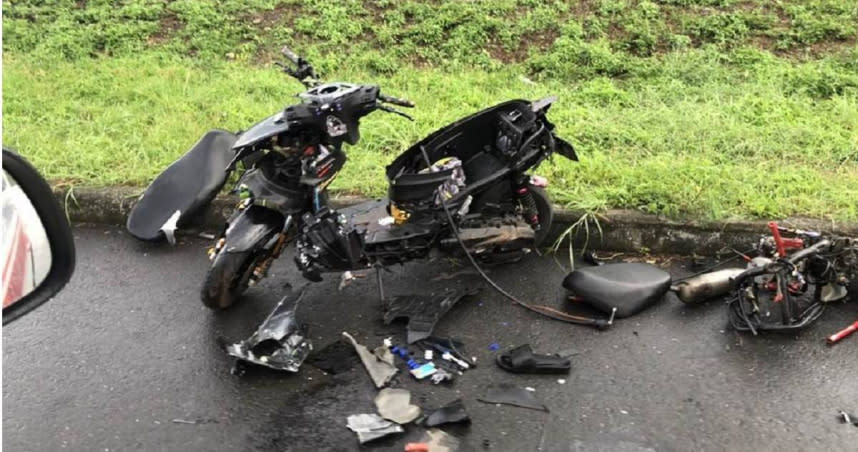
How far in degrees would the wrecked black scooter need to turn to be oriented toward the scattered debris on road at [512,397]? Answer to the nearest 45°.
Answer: approximately 90° to its left

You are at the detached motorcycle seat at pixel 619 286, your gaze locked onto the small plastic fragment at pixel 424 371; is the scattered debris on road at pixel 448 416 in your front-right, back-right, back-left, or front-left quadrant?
front-left

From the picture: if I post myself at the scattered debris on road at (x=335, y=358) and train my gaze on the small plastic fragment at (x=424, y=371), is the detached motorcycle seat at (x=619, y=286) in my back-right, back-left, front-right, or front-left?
front-left

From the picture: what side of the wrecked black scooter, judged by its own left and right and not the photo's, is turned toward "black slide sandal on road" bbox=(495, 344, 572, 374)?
left

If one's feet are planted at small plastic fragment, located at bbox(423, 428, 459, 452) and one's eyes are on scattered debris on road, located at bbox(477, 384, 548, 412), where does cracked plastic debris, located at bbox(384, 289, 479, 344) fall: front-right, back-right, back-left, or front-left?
front-left

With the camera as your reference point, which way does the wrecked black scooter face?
facing the viewer and to the left of the viewer

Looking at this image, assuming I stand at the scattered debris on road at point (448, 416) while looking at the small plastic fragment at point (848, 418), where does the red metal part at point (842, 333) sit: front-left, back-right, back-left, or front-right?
front-left

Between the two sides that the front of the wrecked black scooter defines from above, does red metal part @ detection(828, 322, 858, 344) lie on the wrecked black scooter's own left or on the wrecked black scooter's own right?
on the wrecked black scooter's own left

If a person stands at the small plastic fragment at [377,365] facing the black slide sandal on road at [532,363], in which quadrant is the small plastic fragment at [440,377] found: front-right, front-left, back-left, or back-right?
front-right

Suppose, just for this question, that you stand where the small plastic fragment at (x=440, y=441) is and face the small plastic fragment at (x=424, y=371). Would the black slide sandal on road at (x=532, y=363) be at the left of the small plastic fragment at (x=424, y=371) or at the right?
right

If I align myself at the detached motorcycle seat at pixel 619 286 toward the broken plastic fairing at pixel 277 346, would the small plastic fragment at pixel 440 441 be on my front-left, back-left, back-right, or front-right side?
front-left

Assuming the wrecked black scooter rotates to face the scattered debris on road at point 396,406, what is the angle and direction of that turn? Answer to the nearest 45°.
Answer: approximately 45° to its left
